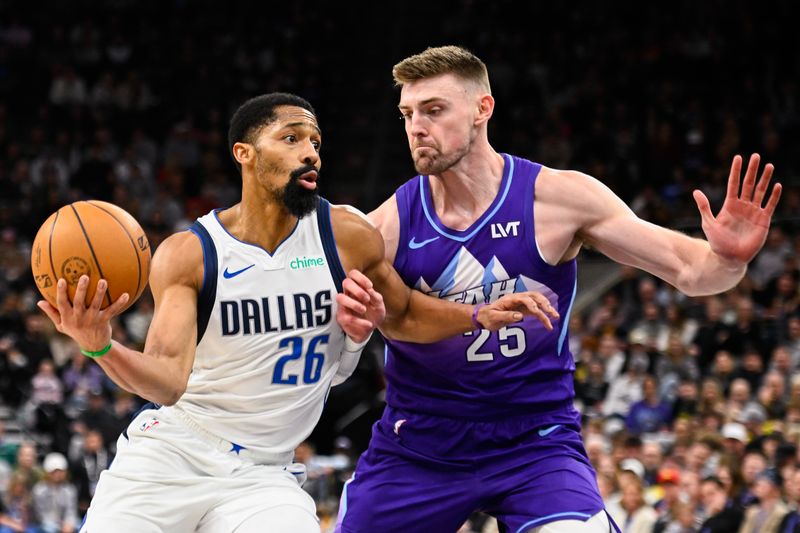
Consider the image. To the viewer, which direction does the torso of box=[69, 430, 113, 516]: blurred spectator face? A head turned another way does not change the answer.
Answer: toward the camera

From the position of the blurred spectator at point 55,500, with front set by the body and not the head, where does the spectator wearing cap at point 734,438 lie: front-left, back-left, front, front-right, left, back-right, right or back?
front-left

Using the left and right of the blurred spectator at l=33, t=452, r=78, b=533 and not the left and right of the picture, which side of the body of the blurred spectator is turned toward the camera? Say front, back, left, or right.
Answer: front

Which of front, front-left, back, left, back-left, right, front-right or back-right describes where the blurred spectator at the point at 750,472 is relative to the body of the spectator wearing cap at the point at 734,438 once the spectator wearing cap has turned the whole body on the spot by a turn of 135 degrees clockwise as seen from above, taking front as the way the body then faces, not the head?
back

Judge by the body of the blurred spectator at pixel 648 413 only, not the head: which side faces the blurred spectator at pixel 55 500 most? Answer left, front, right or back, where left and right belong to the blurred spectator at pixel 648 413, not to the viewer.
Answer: right

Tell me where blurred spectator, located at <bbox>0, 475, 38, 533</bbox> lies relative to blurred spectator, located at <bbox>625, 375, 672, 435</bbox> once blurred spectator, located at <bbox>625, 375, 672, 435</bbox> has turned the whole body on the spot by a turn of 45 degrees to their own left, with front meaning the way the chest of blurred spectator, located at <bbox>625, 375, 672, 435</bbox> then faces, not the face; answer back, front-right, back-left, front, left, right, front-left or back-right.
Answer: back-right

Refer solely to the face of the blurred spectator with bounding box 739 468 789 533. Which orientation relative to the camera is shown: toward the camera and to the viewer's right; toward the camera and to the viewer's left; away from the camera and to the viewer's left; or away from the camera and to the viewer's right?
toward the camera and to the viewer's left

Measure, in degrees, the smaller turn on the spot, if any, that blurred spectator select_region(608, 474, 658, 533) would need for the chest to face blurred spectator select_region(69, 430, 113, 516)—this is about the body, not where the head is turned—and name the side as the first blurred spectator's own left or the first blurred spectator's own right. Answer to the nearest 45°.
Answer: approximately 90° to the first blurred spectator's own right

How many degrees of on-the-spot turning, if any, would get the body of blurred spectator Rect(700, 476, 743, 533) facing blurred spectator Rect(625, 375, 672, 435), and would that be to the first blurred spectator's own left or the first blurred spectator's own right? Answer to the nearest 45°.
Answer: approximately 135° to the first blurred spectator's own right

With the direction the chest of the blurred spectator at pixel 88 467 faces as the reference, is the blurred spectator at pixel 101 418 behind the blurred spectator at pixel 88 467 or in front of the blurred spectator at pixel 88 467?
behind

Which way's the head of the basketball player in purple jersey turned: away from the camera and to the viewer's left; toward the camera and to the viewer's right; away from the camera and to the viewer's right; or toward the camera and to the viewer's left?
toward the camera and to the viewer's left

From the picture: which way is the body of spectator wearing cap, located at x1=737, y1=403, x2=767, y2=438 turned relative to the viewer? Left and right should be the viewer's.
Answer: facing the viewer and to the left of the viewer

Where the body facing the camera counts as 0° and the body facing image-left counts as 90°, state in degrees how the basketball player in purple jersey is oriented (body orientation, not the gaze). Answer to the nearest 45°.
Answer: approximately 0°

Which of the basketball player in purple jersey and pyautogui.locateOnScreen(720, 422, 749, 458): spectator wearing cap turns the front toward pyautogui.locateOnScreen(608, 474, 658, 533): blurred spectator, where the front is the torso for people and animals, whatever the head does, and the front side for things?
the spectator wearing cap

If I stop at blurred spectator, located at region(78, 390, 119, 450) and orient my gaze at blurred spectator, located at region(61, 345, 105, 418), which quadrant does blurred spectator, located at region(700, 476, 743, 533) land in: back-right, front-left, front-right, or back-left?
back-right

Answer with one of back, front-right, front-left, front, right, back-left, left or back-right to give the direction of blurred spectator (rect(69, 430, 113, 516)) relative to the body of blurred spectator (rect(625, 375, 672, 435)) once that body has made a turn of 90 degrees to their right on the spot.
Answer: front

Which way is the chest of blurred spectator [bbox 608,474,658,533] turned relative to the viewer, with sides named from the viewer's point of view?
facing the viewer
